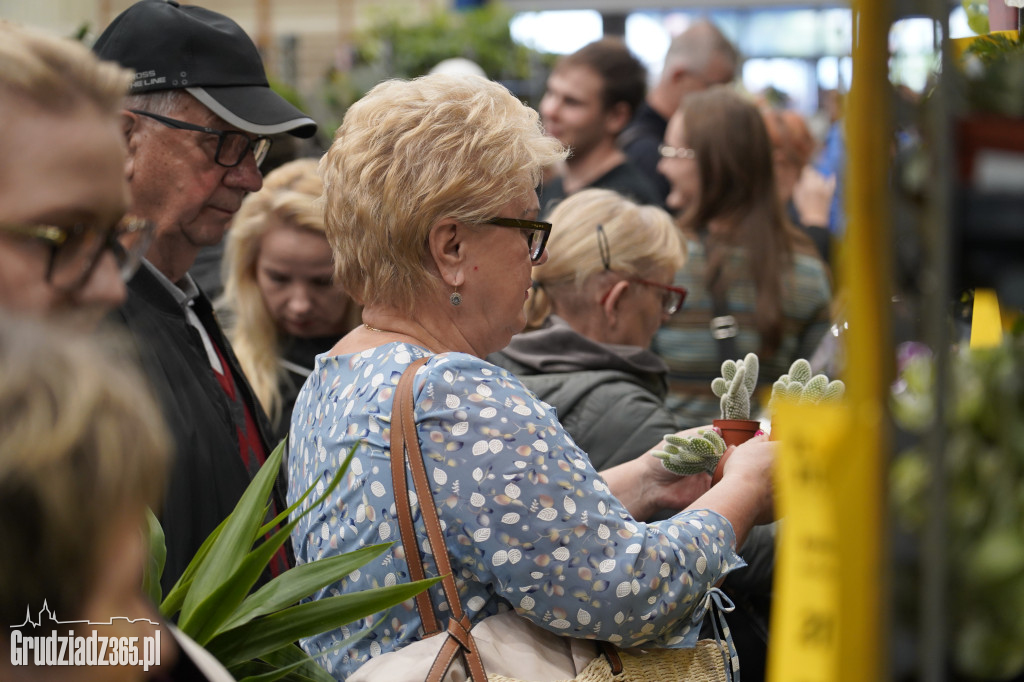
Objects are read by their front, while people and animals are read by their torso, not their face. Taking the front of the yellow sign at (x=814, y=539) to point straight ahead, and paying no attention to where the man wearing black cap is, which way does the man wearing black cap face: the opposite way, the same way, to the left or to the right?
to the left

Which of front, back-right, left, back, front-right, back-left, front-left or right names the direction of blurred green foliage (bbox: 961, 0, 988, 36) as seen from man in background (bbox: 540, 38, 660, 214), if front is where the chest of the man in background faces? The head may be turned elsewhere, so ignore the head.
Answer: front-left

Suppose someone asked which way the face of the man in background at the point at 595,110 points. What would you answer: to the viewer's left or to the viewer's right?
to the viewer's left

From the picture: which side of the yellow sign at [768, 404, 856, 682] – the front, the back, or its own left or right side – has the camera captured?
front

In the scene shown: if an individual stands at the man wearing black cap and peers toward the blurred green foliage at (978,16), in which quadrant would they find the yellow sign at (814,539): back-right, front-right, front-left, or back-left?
front-right

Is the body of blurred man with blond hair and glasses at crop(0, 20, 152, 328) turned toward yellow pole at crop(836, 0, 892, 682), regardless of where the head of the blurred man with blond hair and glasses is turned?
yes

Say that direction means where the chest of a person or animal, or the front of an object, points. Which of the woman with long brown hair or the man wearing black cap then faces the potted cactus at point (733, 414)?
the man wearing black cap

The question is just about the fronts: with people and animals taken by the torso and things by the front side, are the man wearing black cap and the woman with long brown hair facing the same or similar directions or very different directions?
very different directions

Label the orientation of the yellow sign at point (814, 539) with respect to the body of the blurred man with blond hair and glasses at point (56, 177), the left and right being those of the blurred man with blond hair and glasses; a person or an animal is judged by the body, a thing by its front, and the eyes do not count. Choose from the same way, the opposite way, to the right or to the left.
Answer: to the right

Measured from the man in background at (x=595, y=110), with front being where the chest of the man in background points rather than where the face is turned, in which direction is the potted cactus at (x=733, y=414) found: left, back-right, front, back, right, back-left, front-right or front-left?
front-left

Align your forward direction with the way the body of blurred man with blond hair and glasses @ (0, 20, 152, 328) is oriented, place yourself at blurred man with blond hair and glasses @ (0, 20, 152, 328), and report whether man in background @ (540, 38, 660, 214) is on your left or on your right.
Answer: on your left

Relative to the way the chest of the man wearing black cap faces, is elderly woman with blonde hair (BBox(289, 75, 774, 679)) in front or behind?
in front

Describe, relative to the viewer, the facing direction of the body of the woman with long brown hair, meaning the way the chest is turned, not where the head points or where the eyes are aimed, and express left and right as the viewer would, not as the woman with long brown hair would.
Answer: facing to the left of the viewer

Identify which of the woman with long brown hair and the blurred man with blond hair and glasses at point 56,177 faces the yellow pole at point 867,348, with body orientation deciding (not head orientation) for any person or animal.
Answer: the blurred man with blond hair and glasses

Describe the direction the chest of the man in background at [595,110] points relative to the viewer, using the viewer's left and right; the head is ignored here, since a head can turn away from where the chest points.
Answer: facing the viewer and to the left of the viewer
